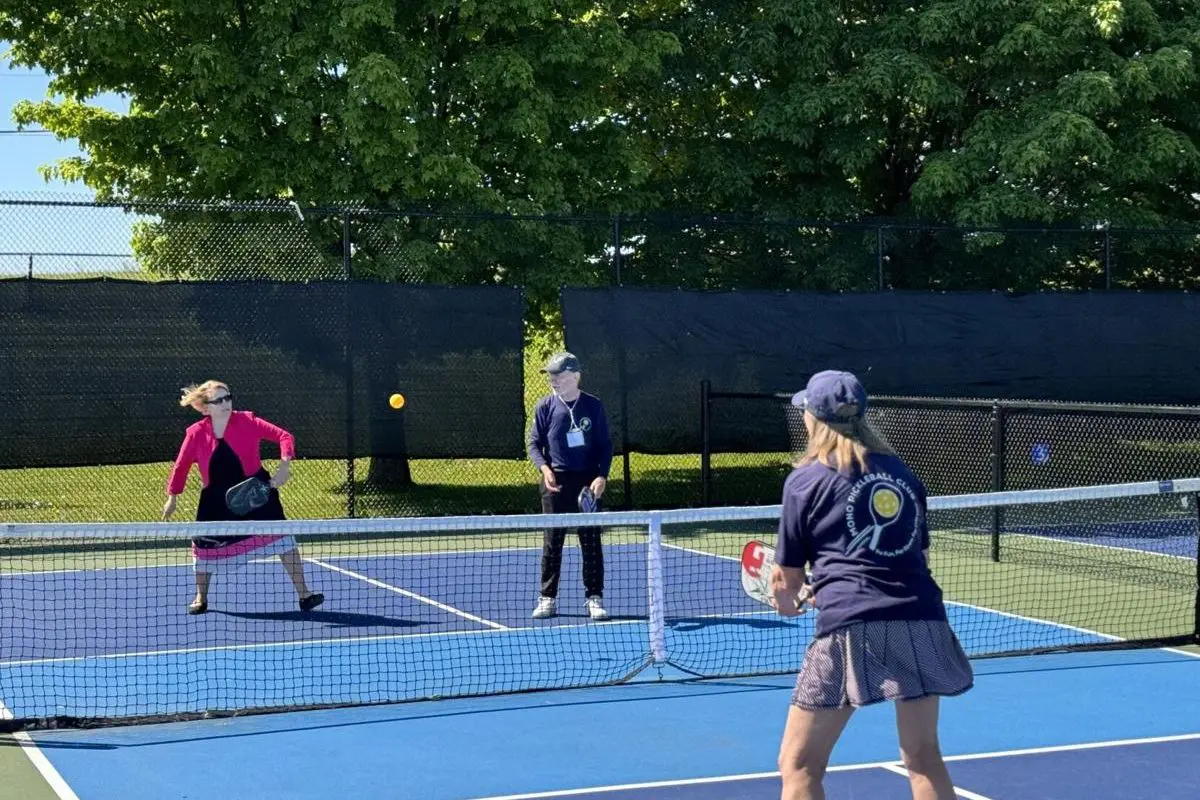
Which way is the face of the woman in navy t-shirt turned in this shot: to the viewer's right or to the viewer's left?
to the viewer's left

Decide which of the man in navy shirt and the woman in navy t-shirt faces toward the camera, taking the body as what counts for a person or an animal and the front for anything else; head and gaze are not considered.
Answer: the man in navy shirt

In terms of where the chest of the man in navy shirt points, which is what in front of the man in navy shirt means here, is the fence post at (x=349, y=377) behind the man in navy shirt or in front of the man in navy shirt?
behind

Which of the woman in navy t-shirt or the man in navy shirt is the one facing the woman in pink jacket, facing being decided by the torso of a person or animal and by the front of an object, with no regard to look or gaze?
the woman in navy t-shirt

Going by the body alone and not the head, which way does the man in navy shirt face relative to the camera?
toward the camera

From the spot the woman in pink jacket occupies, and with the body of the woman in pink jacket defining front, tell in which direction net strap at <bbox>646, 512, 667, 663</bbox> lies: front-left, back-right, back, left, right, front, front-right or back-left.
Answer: front

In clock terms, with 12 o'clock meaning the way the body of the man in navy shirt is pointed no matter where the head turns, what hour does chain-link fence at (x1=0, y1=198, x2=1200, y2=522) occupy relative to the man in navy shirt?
The chain-link fence is roughly at 6 o'clock from the man in navy shirt.

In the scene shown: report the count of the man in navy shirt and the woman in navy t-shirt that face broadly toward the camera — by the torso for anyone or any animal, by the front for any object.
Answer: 1

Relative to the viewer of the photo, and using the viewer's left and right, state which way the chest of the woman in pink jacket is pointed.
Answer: facing the viewer and to the right of the viewer

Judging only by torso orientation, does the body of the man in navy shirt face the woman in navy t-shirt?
yes

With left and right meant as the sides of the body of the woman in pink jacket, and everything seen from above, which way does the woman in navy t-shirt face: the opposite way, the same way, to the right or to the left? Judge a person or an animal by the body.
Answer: the opposite way

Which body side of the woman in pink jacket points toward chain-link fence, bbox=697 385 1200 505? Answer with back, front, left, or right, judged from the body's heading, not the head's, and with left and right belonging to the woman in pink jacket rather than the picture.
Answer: left

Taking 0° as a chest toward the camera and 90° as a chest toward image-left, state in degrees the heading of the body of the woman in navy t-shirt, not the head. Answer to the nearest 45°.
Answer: approximately 135°

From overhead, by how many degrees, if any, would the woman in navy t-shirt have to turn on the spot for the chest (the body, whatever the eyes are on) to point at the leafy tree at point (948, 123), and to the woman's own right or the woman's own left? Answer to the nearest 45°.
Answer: approximately 45° to the woman's own right

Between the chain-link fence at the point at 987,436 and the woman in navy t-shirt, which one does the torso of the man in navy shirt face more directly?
the woman in navy t-shirt

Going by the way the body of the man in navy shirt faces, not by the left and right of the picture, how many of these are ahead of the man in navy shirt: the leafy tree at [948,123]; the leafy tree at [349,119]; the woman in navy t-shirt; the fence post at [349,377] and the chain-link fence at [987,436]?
1

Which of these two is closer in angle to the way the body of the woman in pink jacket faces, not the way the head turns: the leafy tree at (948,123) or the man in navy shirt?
the man in navy shirt

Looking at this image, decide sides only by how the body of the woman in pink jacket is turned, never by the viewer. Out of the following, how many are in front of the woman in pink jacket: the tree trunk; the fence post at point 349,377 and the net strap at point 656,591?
1

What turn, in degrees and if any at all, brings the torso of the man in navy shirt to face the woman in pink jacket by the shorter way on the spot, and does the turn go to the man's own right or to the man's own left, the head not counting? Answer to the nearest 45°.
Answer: approximately 90° to the man's own right

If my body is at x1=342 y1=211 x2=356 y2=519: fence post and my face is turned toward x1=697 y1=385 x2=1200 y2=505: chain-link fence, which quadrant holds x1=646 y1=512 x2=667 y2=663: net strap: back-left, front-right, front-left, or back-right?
front-right
